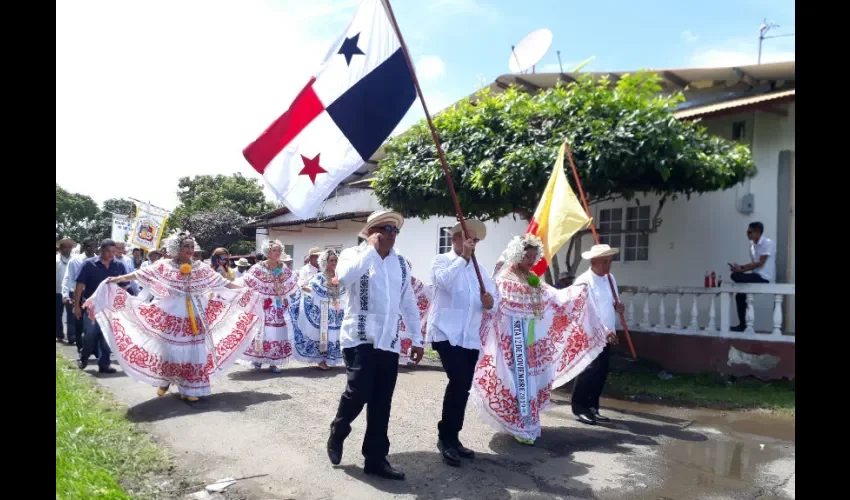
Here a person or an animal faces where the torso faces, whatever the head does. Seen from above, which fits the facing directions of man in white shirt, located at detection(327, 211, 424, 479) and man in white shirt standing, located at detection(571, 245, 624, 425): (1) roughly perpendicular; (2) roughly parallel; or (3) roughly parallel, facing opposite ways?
roughly parallel

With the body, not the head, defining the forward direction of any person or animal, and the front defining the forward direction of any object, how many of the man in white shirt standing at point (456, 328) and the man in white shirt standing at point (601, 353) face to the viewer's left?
0

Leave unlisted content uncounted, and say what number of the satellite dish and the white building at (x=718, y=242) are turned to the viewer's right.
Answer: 0

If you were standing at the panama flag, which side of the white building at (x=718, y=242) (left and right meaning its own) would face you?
front

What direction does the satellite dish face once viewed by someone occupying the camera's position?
facing the viewer and to the left of the viewer

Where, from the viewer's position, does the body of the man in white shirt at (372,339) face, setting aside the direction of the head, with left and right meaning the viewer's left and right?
facing the viewer and to the right of the viewer

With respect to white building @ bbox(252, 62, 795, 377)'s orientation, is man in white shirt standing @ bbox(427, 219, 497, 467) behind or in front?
in front

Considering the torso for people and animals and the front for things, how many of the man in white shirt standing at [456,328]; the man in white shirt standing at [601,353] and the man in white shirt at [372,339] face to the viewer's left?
0

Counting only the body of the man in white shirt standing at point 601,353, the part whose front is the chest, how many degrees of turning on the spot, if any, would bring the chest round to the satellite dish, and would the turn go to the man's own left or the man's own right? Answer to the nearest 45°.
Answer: approximately 135° to the man's own left
